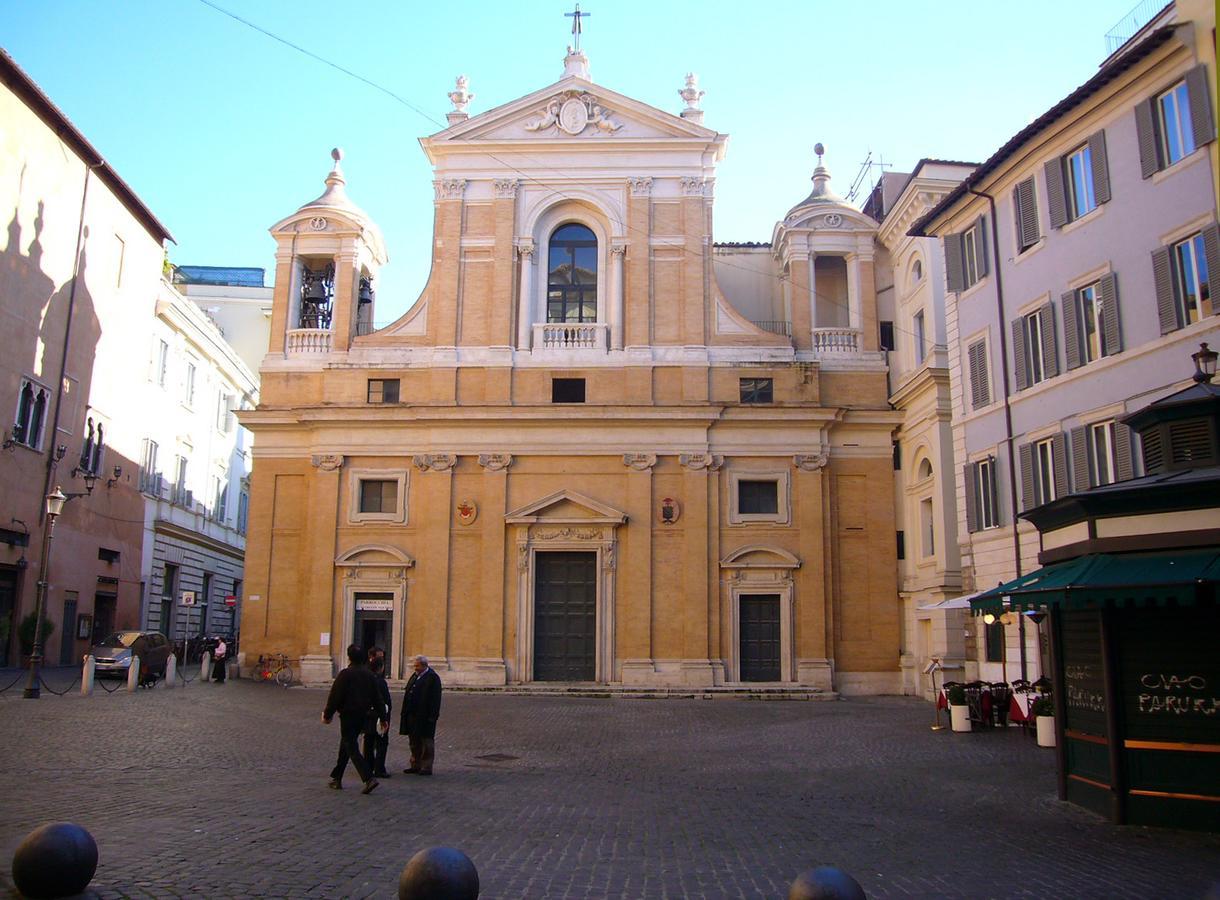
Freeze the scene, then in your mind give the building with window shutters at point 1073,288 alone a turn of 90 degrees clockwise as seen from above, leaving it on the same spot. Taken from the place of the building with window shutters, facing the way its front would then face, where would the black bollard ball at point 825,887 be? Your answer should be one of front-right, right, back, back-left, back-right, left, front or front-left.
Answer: back-left

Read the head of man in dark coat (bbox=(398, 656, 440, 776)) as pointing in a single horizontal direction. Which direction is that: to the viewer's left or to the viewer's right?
to the viewer's left

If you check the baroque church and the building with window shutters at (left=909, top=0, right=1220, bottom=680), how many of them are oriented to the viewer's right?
0

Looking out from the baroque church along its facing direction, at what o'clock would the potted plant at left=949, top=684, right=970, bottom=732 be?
The potted plant is roughly at 11 o'clock from the baroque church.

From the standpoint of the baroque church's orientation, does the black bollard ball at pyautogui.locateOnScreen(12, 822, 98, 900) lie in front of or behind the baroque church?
in front

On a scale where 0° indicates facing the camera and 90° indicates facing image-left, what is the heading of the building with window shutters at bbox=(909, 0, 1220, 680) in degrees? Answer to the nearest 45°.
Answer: approximately 45°

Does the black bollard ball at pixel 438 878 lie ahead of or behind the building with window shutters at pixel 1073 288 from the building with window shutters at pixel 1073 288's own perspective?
ahead

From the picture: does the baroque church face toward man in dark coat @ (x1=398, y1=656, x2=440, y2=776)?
yes

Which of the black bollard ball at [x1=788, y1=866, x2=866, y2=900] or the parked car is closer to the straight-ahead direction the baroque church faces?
the black bollard ball

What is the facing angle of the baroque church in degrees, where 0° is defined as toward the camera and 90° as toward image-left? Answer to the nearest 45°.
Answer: approximately 0°

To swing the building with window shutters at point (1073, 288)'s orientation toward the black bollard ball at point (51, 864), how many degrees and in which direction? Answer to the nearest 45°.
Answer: approximately 45° to its left

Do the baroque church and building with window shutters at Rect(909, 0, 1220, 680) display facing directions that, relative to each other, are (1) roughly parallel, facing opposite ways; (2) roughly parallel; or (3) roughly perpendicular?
roughly perpendicular

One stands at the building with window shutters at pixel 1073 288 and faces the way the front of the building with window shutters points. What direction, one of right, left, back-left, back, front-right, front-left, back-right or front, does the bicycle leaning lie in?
front-right
